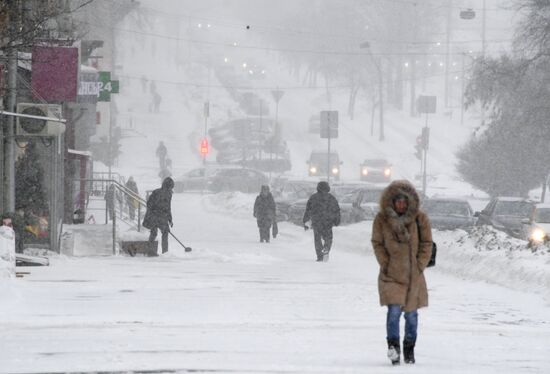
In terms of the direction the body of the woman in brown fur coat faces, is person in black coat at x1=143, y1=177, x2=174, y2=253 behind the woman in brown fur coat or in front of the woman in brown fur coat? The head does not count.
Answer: behind

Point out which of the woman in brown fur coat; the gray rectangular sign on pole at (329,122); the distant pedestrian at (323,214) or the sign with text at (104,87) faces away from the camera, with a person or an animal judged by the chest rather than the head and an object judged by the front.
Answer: the distant pedestrian

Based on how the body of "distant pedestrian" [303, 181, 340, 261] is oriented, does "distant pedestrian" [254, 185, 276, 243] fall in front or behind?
in front

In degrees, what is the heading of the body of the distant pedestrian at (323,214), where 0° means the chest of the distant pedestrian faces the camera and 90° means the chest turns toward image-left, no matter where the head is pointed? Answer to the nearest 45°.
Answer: approximately 180°

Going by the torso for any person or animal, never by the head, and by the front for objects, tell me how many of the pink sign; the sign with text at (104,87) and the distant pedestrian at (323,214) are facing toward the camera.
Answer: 2

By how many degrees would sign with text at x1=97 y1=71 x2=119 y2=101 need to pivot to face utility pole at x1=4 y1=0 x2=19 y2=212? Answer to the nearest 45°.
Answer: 0° — it already faces it
